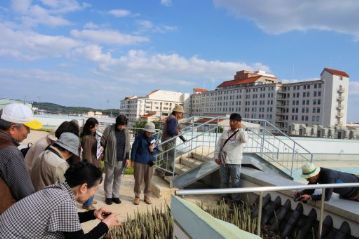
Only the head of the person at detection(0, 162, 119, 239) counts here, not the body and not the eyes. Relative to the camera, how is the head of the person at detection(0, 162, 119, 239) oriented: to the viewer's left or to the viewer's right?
to the viewer's right

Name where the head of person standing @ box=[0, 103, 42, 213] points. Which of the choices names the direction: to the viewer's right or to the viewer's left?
to the viewer's right

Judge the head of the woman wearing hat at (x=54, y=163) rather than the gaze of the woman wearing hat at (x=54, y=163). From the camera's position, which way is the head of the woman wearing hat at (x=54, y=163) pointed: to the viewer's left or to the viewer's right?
to the viewer's right

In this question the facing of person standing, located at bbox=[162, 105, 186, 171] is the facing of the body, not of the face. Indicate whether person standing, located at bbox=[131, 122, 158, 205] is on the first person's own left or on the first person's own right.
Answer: on the first person's own right

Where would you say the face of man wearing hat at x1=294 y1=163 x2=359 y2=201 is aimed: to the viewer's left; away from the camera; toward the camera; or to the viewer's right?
to the viewer's left

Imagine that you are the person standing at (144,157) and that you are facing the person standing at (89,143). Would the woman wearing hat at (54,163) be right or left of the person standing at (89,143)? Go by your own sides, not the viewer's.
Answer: left
